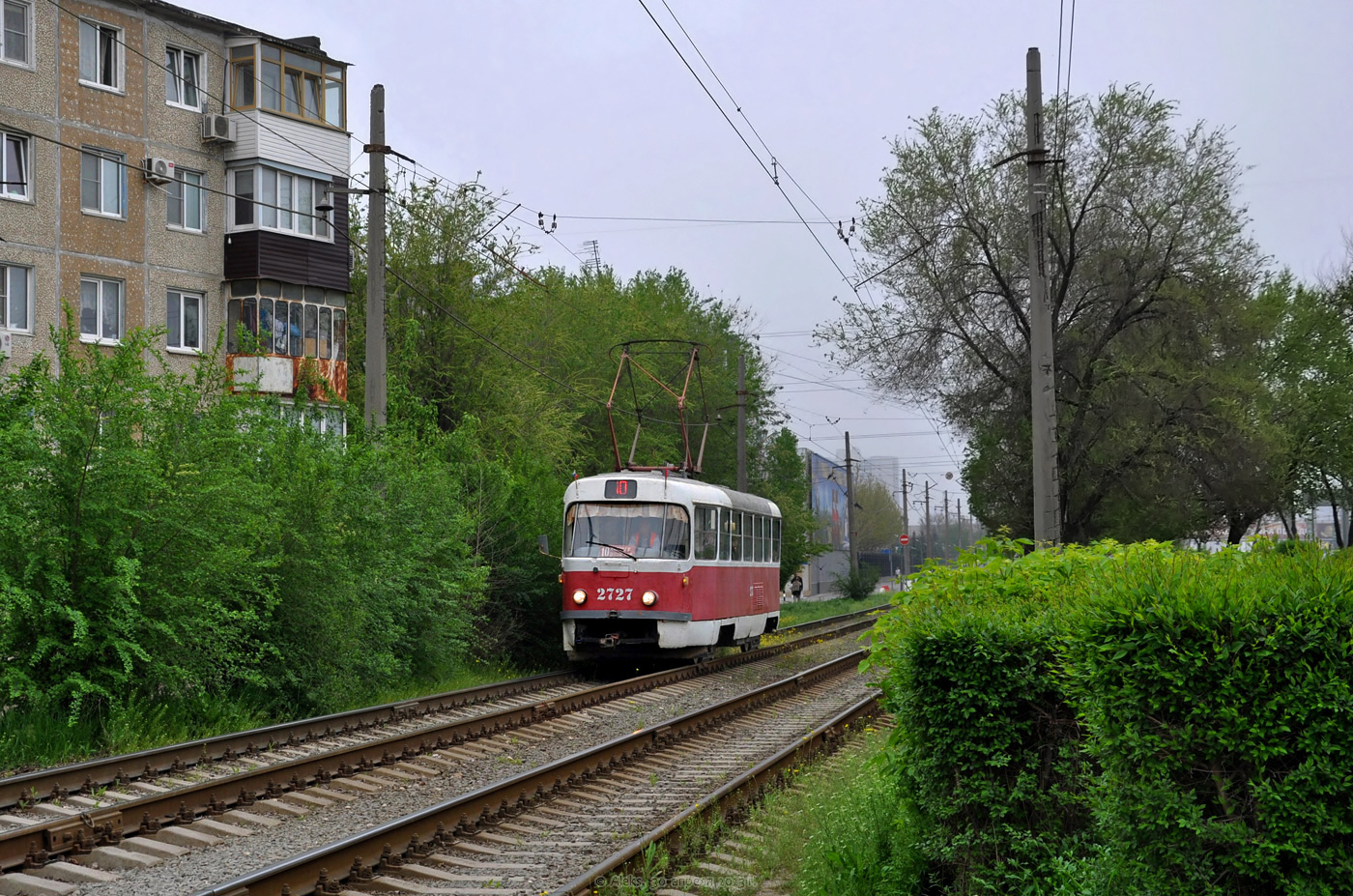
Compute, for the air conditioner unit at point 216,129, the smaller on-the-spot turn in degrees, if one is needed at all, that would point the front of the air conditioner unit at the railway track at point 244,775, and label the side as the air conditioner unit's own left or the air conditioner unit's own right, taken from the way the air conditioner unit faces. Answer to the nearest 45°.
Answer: approximately 45° to the air conditioner unit's own right

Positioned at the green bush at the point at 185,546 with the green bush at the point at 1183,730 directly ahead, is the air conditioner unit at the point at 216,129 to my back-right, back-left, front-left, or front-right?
back-left

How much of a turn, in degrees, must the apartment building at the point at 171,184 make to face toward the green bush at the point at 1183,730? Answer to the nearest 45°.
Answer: approximately 45° to its right

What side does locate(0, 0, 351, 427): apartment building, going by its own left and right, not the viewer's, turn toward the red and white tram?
front

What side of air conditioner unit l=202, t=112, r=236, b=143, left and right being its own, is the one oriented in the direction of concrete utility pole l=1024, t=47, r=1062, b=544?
front

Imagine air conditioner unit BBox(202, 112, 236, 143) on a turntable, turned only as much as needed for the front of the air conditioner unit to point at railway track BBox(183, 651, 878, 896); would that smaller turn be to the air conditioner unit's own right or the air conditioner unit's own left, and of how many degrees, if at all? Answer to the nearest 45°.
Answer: approximately 45° to the air conditioner unit's own right

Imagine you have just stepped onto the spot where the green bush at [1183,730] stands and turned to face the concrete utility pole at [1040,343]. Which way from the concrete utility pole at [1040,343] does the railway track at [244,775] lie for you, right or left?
left

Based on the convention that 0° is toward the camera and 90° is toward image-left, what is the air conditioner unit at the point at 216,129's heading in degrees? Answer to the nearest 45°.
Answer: approximately 315°

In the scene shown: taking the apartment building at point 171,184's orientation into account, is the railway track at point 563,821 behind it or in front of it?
in front

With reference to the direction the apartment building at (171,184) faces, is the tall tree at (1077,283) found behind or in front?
in front

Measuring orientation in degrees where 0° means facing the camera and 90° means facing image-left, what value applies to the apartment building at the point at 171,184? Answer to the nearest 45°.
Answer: approximately 315°
